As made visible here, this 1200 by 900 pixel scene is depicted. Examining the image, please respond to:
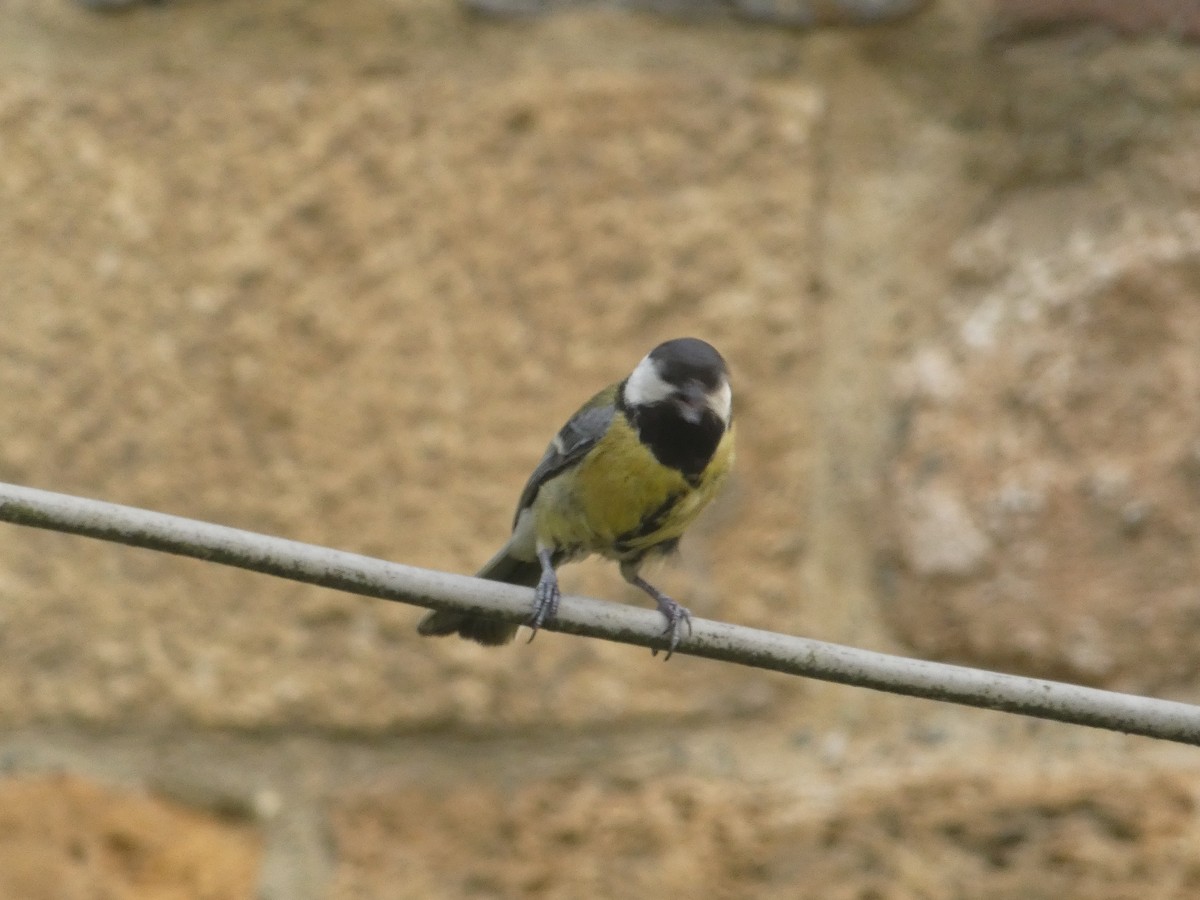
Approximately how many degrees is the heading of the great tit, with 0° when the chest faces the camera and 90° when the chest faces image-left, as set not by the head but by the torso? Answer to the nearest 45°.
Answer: approximately 315°
